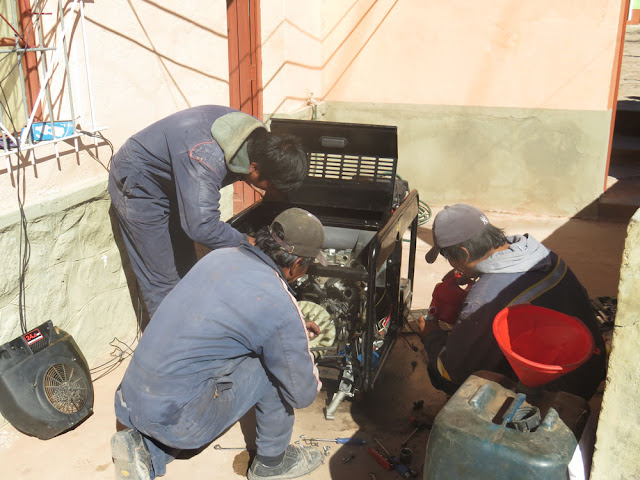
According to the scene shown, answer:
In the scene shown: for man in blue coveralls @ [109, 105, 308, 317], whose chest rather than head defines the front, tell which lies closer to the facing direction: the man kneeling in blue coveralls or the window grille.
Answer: the man kneeling in blue coveralls

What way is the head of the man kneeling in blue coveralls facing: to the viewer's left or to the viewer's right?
to the viewer's right

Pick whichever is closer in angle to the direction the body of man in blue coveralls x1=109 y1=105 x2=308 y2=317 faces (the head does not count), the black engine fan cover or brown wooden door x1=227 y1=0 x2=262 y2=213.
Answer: the brown wooden door

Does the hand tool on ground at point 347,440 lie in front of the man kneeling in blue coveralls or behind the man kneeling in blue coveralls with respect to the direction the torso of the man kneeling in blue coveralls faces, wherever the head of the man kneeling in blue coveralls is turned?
in front

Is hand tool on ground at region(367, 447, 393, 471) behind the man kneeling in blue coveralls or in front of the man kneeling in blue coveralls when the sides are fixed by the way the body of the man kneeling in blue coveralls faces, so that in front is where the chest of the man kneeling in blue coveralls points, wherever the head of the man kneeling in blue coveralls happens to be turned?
in front

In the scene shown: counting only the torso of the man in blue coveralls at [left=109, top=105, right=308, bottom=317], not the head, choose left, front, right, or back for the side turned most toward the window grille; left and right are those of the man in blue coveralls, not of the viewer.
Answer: back

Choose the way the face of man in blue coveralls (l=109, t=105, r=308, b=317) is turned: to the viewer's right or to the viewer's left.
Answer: to the viewer's right

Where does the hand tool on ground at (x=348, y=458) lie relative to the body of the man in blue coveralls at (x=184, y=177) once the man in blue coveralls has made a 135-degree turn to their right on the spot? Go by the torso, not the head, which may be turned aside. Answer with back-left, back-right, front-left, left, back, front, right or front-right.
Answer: left

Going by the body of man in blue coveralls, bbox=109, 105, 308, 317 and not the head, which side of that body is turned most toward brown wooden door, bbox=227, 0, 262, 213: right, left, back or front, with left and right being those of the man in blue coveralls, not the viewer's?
left

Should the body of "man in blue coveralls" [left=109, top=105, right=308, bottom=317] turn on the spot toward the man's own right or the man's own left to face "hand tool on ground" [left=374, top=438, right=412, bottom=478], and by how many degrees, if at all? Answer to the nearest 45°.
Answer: approximately 45° to the man's own right

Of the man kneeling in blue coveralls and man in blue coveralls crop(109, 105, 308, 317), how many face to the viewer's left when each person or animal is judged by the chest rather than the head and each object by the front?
0

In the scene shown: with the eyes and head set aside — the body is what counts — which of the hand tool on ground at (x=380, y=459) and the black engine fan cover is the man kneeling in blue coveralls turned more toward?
the hand tool on ground

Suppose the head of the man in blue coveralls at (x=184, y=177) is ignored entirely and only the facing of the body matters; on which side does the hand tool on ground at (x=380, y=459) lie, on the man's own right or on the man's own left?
on the man's own right

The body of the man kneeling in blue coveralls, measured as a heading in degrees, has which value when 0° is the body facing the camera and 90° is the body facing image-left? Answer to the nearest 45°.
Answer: approximately 225°

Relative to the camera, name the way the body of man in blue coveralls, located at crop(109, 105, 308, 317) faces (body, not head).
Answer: to the viewer's right
